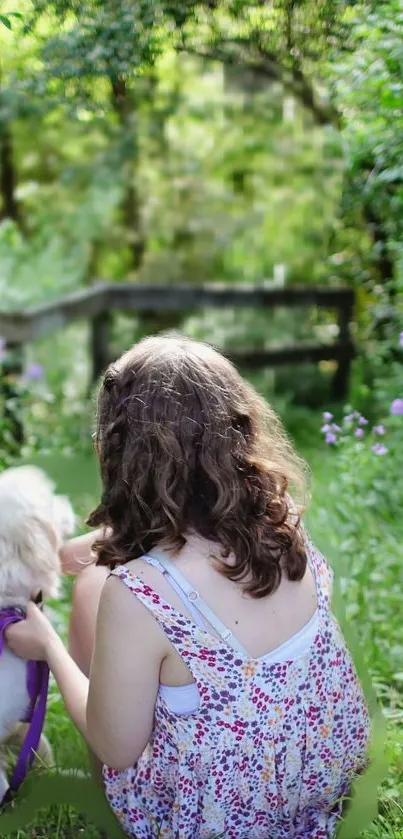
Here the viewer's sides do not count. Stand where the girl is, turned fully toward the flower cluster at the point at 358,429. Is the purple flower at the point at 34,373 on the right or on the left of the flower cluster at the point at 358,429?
left

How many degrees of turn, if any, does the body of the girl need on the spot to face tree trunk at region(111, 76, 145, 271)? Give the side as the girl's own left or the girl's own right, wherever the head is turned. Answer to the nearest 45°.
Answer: approximately 45° to the girl's own right

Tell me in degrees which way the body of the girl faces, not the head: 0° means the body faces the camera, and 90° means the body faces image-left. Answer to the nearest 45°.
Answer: approximately 135°
